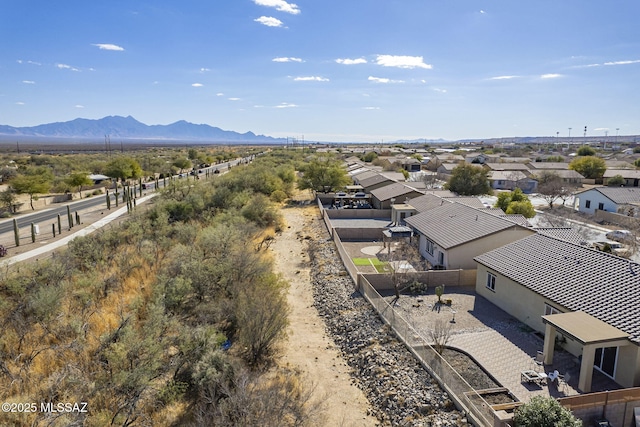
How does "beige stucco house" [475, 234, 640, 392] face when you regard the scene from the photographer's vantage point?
facing away from the viewer and to the right of the viewer

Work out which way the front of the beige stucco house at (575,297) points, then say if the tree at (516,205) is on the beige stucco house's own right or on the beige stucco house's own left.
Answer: on the beige stucco house's own left

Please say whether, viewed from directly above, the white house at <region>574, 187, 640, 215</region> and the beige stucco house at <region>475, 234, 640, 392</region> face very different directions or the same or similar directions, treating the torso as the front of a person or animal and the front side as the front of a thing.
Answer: very different directions

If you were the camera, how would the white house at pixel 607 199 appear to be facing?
facing the viewer and to the left of the viewer

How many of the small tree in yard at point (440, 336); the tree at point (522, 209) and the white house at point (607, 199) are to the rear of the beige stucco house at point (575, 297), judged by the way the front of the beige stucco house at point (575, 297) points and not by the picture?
1

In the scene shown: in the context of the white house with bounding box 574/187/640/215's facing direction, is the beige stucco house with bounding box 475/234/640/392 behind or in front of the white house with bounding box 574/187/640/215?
in front

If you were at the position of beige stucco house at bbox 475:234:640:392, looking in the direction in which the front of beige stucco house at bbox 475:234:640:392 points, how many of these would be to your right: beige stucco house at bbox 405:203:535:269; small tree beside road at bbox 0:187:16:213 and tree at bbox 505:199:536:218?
0

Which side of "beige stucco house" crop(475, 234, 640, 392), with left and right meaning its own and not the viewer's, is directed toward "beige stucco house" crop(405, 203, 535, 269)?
left

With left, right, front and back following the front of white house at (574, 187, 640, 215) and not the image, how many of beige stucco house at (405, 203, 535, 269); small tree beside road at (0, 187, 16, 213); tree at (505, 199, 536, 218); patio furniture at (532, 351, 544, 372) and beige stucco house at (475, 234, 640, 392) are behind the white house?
0

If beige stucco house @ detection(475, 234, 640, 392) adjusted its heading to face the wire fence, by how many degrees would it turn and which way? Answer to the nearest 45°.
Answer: approximately 180°

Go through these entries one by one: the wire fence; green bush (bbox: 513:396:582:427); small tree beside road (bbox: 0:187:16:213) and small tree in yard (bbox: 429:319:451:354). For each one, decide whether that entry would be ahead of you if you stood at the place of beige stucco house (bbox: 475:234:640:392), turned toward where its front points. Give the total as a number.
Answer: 0

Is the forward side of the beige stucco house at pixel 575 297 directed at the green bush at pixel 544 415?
no

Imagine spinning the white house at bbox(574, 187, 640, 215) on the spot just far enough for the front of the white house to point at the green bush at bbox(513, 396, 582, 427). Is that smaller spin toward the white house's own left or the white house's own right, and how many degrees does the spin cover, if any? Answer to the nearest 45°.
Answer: approximately 45° to the white house's own left

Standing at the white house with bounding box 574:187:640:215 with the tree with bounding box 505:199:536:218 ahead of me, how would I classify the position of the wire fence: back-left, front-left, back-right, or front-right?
front-left

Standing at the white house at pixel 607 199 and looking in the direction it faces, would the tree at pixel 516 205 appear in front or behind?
in front

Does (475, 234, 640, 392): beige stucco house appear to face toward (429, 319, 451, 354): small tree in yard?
no

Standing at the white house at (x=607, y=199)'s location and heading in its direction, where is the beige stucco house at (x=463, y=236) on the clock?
The beige stucco house is roughly at 11 o'clock from the white house.

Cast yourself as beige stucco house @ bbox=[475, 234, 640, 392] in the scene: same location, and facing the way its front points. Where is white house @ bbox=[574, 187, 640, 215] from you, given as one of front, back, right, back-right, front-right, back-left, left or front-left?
front-left

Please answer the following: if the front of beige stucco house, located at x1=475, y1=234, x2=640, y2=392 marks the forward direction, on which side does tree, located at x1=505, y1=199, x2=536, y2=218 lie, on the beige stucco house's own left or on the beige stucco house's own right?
on the beige stucco house's own left
